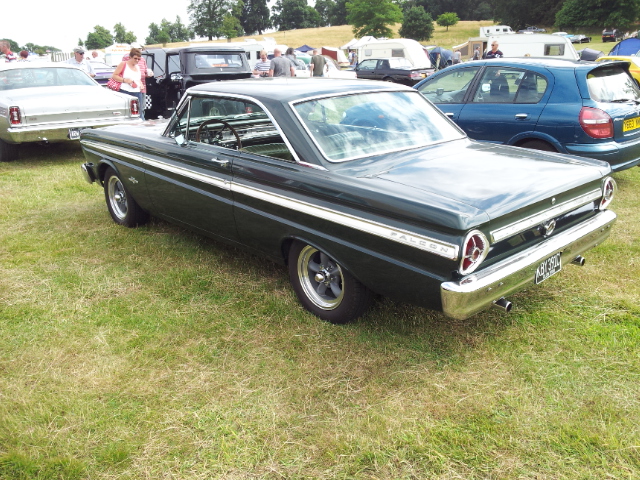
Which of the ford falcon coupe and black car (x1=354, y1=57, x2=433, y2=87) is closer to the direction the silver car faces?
the black car

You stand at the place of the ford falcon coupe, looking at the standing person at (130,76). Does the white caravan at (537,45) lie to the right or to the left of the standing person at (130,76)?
right

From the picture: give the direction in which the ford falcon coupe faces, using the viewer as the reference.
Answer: facing away from the viewer and to the left of the viewer

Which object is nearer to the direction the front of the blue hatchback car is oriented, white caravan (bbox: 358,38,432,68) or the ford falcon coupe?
the white caravan

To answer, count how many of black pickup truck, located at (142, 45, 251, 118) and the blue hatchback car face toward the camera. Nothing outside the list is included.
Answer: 0

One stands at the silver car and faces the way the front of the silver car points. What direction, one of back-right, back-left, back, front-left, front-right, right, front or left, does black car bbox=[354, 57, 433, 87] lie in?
right

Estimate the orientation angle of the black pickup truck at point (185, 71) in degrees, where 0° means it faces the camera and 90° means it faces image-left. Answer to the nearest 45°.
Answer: approximately 135°

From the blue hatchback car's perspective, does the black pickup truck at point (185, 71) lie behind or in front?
in front

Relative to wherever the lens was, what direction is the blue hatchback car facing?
facing away from the viewer and to the left of the viewer

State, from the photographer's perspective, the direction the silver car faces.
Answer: facing away from the viewer and to the left of the viewer
